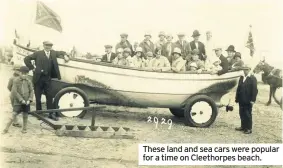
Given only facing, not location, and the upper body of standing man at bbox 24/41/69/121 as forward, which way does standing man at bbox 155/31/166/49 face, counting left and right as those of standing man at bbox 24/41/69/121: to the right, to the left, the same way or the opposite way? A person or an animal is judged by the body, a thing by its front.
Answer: the same way

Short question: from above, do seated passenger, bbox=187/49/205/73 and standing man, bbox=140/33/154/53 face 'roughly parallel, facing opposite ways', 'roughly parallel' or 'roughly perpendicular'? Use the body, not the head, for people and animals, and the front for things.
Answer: roughly parallel

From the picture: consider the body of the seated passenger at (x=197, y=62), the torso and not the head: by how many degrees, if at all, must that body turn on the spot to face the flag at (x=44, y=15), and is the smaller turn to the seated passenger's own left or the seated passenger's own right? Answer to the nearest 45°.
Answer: approximately 90° to the seated passenger's own right

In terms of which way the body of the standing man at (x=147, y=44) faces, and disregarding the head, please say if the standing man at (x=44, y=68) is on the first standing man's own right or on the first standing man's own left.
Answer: on the first standing man's own right

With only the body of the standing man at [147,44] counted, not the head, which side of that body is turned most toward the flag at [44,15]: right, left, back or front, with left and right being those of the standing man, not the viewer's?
right

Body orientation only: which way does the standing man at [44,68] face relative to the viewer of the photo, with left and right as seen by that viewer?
facing the viewer

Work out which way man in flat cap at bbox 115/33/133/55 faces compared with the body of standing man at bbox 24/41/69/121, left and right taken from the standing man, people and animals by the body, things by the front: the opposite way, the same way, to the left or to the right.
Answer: the same way

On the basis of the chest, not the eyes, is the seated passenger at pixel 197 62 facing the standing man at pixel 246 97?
no

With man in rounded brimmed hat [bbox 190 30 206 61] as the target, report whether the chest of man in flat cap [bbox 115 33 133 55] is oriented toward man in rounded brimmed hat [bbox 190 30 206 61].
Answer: no

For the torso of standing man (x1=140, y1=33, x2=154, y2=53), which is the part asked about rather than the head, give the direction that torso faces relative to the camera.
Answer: toward the camera

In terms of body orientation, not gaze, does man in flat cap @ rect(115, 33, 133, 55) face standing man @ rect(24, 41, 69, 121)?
no

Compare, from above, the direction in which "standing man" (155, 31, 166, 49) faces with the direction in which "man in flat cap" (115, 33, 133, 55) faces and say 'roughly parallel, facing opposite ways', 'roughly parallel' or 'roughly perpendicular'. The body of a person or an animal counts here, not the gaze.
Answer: roughly parallel

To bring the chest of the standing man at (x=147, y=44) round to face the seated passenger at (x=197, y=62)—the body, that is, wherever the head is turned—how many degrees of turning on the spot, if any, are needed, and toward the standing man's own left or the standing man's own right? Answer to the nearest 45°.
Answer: approximately 90° to the standing man's own left

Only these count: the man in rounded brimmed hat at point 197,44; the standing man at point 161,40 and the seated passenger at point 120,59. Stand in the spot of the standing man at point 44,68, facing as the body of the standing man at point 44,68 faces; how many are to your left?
3

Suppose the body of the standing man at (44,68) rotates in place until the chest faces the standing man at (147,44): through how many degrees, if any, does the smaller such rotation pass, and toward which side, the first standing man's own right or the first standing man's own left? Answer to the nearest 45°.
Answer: approximately 90° to the first standing man's own left

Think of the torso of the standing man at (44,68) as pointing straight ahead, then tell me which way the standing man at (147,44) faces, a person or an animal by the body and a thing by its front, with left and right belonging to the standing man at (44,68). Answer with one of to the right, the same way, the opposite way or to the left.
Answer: the same way
